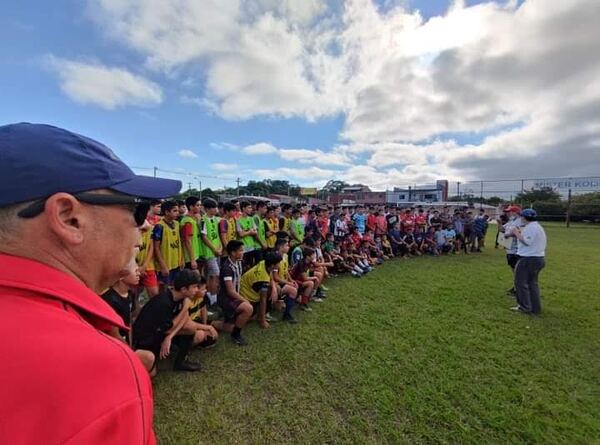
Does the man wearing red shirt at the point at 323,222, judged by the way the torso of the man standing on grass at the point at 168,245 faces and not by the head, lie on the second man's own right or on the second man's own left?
on the second man's own left

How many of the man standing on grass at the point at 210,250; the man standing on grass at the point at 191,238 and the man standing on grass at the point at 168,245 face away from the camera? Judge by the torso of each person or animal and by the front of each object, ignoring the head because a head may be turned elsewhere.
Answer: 0

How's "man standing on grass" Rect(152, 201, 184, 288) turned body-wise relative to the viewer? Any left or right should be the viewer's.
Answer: facing the viewer and to the right of the viewer

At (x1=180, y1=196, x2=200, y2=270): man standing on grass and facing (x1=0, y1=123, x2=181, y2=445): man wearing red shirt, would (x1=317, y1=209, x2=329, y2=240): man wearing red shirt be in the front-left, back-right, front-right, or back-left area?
back-left

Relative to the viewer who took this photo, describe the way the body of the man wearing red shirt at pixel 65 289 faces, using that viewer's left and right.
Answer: facing away from the viewer and to the right of the viewer

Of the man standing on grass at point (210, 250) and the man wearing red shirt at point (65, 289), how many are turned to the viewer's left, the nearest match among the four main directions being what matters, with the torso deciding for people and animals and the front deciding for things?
0

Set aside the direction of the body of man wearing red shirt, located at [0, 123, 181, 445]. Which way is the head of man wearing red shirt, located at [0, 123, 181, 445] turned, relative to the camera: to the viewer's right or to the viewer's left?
to the viewer's right

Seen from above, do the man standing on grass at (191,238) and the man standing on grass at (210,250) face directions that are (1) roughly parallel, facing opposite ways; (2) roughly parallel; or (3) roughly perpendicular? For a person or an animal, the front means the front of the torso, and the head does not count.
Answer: roughly parallel

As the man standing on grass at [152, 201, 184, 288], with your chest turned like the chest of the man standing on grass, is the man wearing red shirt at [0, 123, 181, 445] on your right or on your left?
on your right

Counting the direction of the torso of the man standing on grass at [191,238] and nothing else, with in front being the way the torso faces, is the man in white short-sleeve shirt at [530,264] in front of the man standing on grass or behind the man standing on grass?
in front

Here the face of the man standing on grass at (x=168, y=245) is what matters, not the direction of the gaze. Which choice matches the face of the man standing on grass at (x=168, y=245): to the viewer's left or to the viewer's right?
to the viewer's right

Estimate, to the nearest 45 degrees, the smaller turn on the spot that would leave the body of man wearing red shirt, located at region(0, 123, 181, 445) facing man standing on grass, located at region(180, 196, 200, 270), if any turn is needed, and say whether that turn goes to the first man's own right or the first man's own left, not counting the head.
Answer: approximately 45° to the first man's own left
